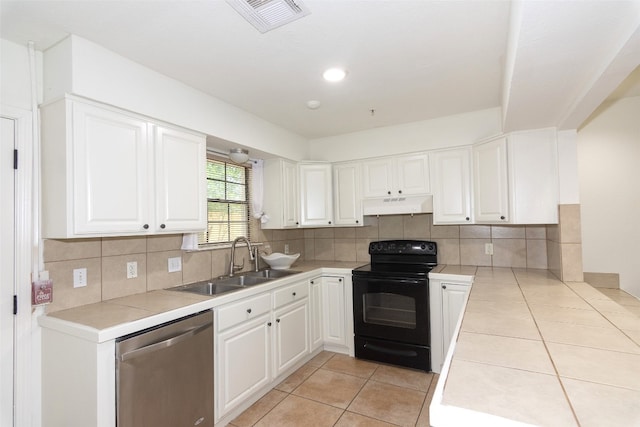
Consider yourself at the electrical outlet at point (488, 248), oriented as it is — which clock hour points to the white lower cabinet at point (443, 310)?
The white lower cabinet is roughly at 1 o'clock from the electrical outlet.

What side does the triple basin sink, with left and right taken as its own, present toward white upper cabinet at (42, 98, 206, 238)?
right

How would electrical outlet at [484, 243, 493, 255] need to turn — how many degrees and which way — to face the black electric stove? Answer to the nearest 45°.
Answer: approximately 45° to its right

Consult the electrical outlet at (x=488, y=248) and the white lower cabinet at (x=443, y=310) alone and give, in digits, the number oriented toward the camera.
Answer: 2

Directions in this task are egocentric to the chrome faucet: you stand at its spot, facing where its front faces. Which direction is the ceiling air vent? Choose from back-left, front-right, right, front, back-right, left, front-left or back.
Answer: front-right

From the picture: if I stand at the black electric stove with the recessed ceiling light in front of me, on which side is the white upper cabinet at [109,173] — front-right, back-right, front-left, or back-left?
front-right

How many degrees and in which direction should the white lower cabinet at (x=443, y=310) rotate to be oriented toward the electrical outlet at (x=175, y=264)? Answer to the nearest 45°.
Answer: approximately 45° to its right

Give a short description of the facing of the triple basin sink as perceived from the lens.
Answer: facing the viewer and to the right of the viewer

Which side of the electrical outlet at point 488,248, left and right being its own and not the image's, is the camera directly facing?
front
